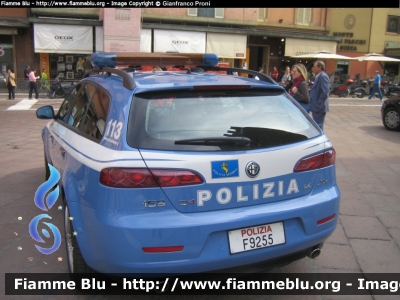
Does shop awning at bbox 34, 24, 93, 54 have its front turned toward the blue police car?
yes

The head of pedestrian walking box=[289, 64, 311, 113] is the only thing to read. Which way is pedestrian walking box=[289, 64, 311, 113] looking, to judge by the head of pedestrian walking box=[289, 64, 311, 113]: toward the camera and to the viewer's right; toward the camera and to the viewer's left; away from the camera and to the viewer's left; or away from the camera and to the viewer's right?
toward the camera and to the viewer's left

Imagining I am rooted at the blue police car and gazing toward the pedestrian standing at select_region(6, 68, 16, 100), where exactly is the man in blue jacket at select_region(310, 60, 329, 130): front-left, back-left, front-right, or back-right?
front-right

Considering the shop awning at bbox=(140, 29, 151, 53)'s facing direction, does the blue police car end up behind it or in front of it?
in front

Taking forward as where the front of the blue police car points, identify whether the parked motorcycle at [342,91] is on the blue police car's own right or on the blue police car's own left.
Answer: on the blue police car's own right

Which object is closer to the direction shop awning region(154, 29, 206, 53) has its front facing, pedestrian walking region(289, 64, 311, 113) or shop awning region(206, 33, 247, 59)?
the pedestrian walking

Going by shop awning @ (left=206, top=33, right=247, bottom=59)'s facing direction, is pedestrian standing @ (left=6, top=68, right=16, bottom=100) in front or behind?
in front

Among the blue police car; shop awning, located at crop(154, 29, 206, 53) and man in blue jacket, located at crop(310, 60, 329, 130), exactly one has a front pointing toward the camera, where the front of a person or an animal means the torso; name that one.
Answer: the shop awning

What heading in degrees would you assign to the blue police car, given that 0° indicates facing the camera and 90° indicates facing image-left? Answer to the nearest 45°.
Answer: approximately 135°

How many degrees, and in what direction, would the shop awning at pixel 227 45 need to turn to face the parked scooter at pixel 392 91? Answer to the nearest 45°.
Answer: approximately 90° to its left

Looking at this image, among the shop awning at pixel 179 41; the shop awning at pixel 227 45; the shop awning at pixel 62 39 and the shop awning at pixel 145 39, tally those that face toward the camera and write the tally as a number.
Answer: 4

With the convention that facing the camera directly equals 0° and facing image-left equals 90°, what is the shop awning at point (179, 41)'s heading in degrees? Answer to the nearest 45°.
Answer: approximately 0°

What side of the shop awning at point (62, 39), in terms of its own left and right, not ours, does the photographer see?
front

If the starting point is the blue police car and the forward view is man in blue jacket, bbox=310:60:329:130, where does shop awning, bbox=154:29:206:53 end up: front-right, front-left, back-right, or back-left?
front-left

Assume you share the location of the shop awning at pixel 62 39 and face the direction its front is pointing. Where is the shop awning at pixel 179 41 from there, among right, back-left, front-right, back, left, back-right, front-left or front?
left

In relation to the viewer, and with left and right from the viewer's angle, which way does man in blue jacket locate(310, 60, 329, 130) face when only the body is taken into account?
facing to the left of the viewer

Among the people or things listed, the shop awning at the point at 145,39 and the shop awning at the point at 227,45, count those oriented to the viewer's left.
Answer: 0

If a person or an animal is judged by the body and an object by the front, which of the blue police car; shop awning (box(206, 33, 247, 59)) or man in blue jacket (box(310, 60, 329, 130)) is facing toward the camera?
the shop awning

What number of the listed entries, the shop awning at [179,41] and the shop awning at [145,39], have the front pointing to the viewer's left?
0

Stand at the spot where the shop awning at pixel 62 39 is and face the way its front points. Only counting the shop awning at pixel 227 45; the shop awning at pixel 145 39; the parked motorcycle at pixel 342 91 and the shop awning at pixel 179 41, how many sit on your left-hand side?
4

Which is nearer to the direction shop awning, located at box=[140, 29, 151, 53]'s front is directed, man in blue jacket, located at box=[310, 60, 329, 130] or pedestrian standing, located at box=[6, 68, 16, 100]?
the man in blue jacket
